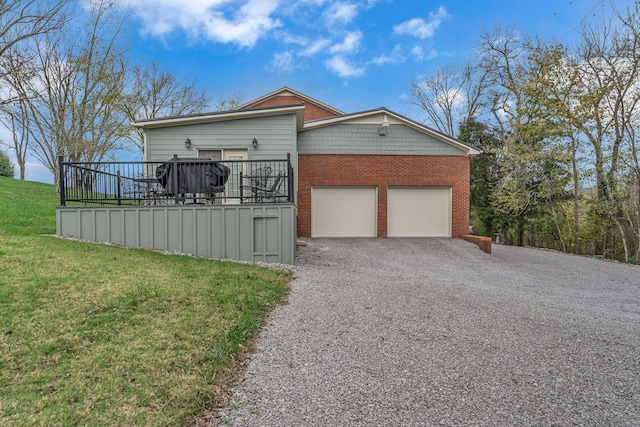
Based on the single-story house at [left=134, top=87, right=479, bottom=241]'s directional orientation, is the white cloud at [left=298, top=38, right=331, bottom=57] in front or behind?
behind

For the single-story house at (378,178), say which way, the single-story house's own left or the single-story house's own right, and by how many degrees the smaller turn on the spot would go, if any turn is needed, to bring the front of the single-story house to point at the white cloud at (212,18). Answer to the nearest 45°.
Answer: approximately 135° to the single-story house's own right

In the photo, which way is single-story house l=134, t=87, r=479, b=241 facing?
toward the camera

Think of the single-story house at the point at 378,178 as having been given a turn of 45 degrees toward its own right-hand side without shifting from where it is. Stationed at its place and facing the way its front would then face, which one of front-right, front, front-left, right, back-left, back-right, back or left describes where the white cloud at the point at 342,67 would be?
back-right

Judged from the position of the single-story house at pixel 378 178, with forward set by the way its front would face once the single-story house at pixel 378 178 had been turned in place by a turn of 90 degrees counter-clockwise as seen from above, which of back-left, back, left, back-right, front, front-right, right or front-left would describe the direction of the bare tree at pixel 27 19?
back

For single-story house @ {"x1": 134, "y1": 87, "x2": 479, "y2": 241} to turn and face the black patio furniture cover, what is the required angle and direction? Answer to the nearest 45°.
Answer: approximately 45° to its right

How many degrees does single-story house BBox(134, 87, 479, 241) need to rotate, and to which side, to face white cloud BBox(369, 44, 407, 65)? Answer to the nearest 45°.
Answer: approximately 180°

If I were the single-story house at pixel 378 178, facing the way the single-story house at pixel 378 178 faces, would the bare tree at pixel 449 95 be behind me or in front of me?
behind

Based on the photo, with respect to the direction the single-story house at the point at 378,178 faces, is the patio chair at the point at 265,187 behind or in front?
in front

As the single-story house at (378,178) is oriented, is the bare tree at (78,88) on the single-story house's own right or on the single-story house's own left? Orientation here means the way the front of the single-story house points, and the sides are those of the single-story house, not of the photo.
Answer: on the single-story house's own right
